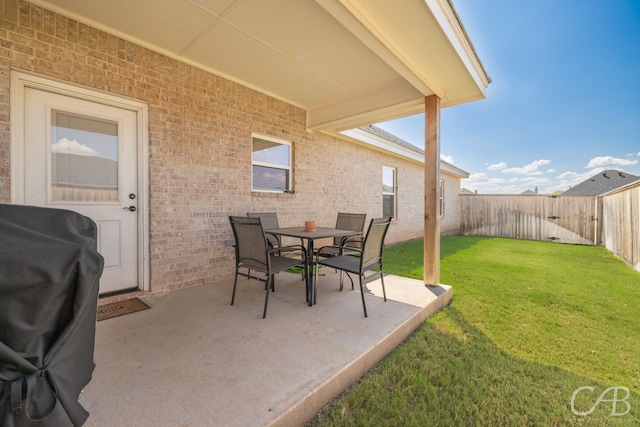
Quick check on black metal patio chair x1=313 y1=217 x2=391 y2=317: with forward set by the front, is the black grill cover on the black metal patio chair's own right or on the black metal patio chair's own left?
on the black metal patio chair's own left

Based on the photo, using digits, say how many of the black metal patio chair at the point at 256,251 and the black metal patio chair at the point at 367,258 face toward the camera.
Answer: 0

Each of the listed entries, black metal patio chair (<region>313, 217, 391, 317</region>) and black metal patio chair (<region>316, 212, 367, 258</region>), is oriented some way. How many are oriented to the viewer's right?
0

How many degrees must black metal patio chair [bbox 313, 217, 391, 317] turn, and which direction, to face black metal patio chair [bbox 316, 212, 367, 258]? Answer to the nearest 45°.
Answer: approximately 45° to its right

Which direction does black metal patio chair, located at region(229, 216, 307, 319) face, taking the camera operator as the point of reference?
facing away from the viewer and to the right of the viewer

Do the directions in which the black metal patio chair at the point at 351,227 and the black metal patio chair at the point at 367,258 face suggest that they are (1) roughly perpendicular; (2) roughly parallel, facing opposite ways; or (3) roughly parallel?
roughly perpendicular

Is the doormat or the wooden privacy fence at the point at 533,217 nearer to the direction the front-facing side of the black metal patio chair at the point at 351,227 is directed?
the doormat

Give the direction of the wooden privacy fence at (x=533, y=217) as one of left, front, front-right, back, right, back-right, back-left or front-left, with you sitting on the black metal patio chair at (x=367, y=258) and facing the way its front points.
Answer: right

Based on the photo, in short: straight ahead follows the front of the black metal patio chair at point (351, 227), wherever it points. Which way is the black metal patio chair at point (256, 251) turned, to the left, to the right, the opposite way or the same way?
the opposite way

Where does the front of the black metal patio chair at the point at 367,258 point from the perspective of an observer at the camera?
facing away from the viewer and to the left of the viewer

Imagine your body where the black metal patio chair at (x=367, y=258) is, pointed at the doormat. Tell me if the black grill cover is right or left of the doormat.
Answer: left

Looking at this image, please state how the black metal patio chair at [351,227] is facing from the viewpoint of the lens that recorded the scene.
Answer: facing the viewer and to the left of the viewer

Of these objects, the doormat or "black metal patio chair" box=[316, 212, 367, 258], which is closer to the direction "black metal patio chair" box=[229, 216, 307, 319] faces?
the black metal patio chair

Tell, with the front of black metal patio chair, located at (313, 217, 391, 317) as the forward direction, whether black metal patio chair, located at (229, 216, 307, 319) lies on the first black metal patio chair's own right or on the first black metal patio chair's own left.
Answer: on the first black metal patio chair's own left

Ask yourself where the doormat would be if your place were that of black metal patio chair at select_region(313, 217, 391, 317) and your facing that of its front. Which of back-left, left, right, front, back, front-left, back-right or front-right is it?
front-left
